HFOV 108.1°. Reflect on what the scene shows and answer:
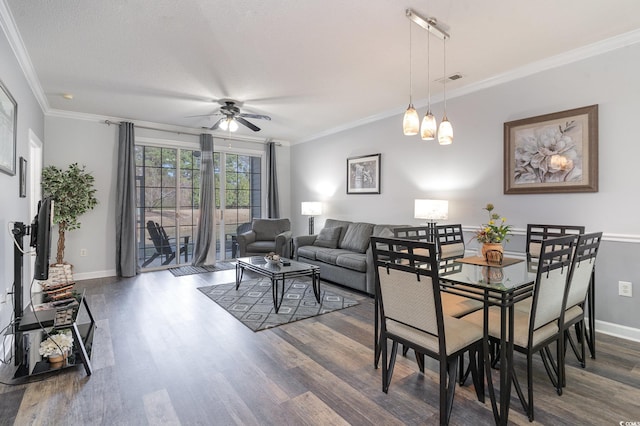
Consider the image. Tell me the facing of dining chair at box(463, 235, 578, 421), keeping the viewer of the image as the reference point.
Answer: facing away from the viewer and to the left of the viewer

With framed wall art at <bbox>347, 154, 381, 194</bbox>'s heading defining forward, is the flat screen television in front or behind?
in front

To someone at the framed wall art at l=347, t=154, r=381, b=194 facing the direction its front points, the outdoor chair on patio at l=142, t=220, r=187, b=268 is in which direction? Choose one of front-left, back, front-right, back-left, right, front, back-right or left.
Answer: front-right

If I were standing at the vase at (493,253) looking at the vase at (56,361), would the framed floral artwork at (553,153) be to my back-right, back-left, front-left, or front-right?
back-right

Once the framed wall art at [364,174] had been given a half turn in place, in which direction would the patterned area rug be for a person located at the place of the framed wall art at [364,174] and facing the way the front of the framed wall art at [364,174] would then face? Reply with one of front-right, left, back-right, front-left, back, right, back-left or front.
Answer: back

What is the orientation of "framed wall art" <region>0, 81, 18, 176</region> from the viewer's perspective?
to the viewer's right

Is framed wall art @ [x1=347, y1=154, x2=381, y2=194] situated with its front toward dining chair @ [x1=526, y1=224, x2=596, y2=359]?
no

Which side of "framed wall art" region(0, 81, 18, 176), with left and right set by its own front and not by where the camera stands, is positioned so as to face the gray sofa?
front

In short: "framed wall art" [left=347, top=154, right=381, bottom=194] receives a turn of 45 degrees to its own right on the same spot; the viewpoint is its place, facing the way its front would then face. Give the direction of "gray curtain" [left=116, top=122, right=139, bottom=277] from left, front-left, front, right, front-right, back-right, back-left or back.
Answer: front

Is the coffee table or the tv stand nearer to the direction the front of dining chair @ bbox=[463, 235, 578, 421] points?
the coffee table

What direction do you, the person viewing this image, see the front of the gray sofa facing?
facing the viewer and to the left of the viewer

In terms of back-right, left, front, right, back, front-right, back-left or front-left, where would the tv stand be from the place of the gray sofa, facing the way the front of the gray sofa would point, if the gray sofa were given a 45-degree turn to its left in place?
front-right

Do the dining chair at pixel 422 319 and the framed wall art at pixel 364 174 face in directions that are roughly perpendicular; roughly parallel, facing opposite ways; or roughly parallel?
roughly parallel, facing opposite ways

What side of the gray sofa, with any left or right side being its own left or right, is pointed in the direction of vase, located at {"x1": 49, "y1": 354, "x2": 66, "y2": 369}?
front
